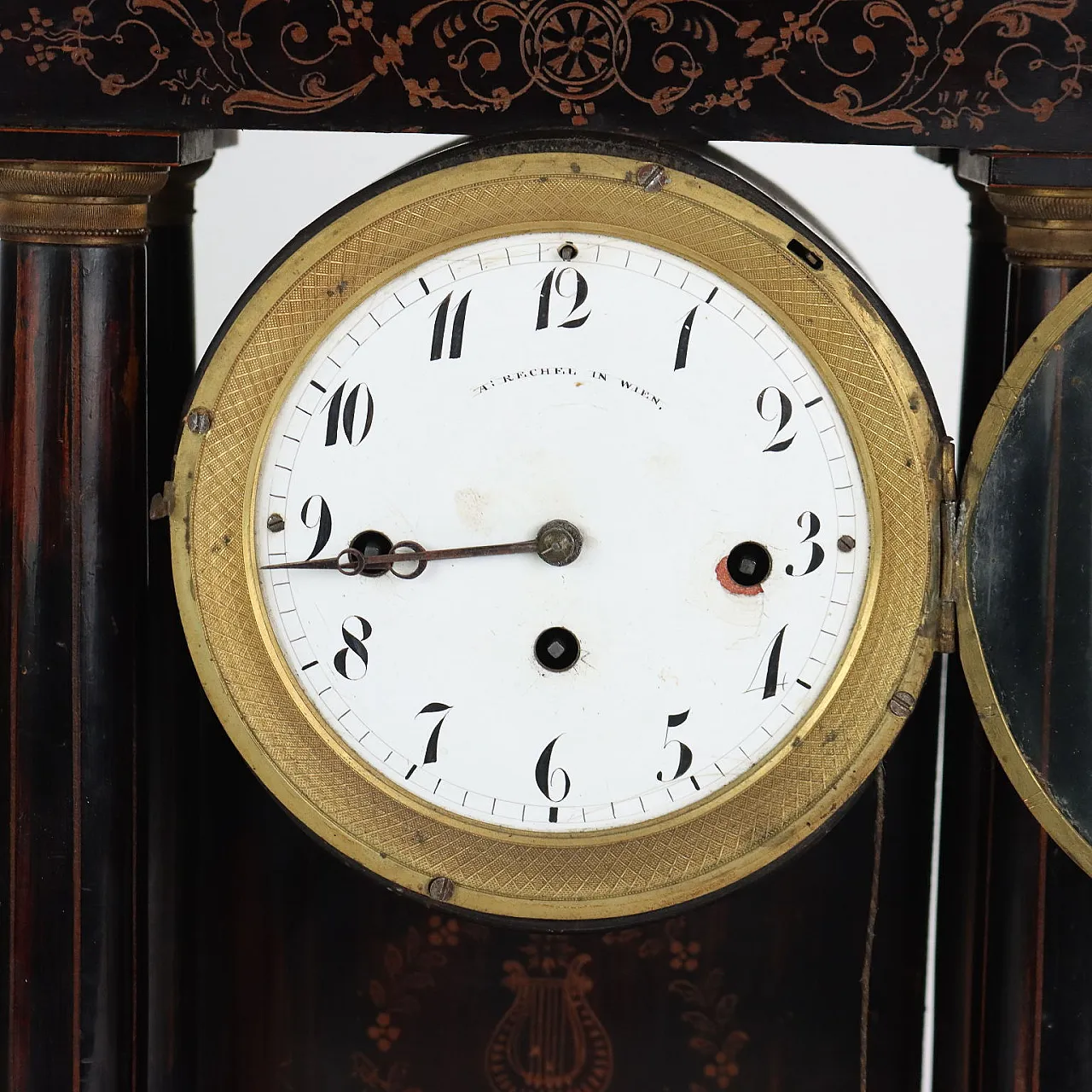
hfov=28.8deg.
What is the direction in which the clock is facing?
toward the camera
